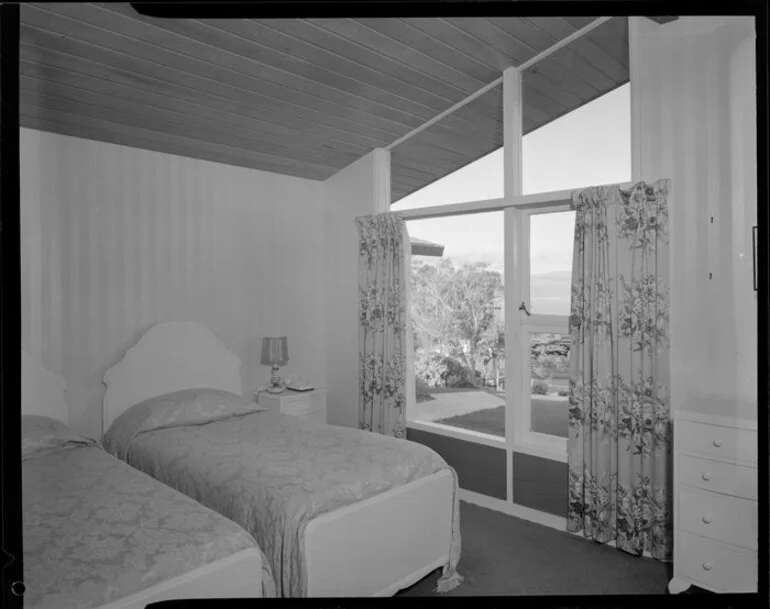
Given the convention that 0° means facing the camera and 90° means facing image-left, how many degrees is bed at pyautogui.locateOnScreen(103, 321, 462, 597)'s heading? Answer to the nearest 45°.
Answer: approximately 315°

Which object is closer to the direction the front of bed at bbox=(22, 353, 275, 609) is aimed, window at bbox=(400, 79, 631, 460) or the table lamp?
the window

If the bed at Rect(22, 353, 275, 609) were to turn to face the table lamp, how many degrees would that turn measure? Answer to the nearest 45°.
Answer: approximately 90° to its left

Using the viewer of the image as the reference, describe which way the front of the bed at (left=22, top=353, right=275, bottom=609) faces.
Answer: facing the viewer and to the right of the viewer

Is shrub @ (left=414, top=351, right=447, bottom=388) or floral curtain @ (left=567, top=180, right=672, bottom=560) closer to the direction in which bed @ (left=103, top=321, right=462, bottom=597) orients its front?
the floral curtain

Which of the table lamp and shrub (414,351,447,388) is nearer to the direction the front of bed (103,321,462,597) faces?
the shrub

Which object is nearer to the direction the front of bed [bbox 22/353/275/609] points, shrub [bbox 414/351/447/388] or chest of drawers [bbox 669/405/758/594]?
the chest of drawers

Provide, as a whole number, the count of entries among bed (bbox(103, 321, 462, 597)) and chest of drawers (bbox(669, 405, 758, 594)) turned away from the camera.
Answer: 0

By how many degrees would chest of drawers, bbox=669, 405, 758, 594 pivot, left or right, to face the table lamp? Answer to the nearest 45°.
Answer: approximately 45° to its right

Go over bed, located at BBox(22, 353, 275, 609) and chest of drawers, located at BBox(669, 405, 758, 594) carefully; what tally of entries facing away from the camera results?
0

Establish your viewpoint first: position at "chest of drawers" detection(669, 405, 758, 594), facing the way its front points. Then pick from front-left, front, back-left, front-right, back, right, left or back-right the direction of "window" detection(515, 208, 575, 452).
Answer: right
